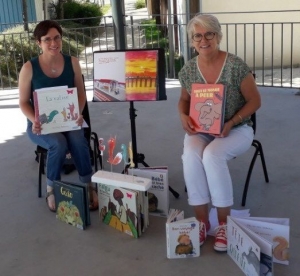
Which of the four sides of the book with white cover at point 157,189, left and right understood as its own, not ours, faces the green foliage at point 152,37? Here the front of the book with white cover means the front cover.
back

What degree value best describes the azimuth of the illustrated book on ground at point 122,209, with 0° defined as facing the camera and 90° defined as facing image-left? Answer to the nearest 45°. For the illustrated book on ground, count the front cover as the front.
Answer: approximately 45°

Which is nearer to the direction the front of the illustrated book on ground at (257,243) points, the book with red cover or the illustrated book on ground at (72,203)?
the illustrated book on ground

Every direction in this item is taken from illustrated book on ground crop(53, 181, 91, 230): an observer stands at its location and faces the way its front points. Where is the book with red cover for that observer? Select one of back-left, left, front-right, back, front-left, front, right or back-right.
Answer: back-left

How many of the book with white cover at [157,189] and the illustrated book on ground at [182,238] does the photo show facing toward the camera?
2

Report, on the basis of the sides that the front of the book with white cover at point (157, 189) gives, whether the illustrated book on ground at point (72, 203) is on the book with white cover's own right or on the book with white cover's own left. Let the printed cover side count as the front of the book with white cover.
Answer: on the book with white cover's own right

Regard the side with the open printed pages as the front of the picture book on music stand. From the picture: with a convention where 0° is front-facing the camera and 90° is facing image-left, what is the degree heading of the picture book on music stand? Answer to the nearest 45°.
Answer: approximately 0°

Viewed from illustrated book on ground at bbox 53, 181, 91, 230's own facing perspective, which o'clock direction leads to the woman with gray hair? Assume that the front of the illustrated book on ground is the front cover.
The woman with gray hair is roughly at 8 o'clock from the illustrated book on ground.

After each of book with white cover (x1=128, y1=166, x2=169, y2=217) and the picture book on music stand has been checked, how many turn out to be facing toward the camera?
2

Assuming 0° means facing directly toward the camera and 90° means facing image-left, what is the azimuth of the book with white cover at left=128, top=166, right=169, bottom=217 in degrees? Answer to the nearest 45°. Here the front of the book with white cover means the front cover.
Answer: approximately 0°
